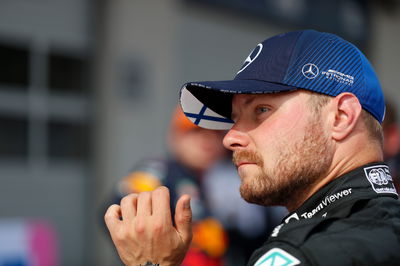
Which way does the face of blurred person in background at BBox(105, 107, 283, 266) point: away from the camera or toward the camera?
toward the camera

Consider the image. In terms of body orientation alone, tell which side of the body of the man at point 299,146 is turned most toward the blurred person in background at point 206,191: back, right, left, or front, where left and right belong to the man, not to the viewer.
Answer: right

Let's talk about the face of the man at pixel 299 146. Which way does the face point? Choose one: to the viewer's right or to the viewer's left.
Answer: to the viewer's left

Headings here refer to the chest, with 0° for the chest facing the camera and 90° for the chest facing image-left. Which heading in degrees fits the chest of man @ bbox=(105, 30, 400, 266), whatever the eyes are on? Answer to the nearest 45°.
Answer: approximately 90°

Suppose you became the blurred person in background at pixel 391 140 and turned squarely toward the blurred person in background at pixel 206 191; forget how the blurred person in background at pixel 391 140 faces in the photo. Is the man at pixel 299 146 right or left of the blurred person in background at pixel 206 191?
left
